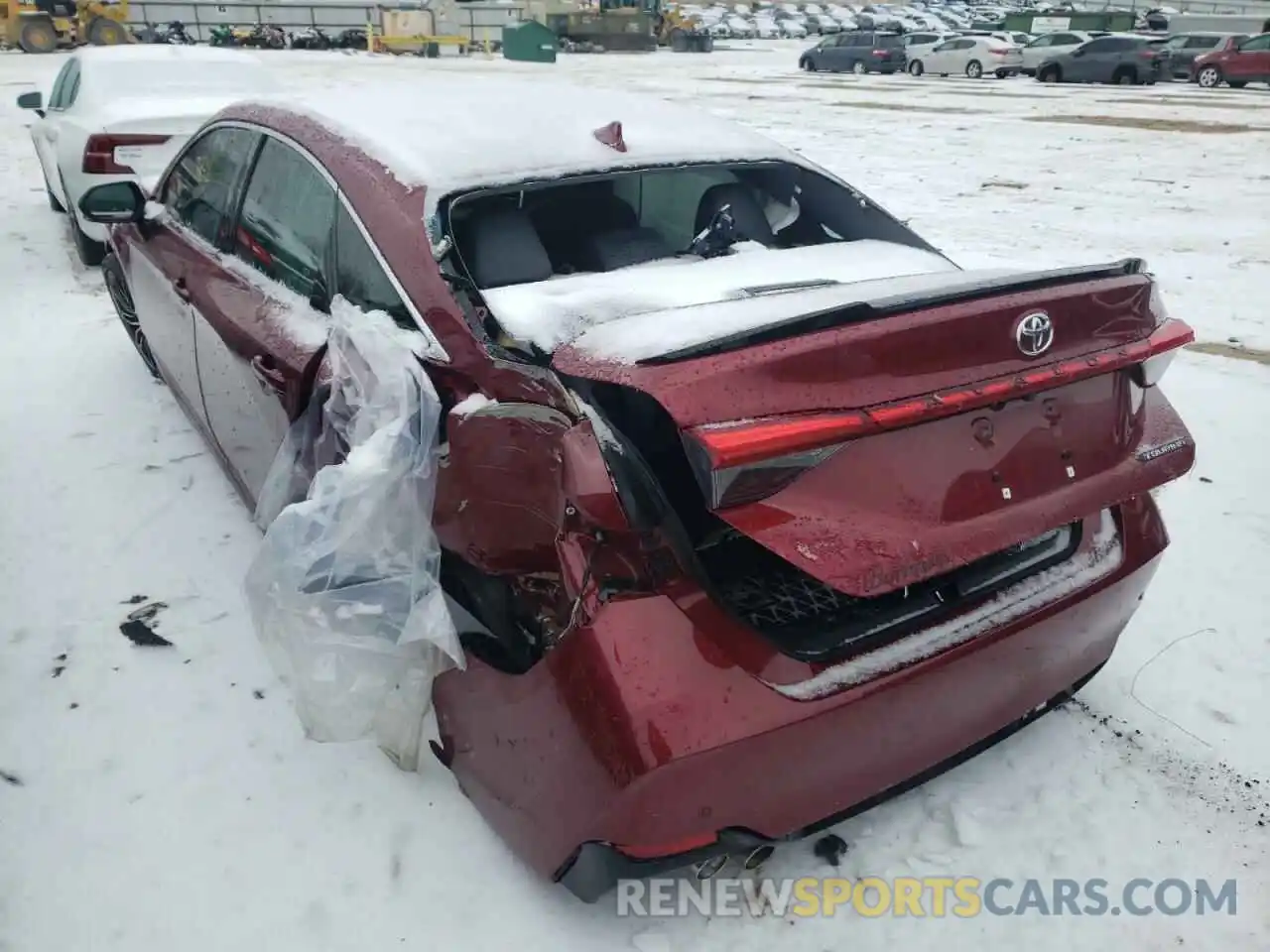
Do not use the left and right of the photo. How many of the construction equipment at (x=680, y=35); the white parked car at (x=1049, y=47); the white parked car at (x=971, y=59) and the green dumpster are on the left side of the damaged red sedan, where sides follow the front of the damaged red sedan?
0

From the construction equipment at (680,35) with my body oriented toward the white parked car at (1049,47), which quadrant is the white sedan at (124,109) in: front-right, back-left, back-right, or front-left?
front-right

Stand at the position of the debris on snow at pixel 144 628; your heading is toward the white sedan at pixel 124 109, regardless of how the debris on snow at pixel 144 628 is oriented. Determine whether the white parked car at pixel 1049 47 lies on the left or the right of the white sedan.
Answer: right

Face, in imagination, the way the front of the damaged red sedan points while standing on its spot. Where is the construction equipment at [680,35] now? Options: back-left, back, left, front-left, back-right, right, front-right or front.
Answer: front-right

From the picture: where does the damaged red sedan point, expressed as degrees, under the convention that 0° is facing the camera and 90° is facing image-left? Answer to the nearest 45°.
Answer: approximately 135°

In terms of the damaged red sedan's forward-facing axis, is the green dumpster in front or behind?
in front

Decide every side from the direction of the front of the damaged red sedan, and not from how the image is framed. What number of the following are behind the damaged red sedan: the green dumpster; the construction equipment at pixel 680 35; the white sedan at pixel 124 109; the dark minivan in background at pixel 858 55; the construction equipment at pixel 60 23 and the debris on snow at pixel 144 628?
0

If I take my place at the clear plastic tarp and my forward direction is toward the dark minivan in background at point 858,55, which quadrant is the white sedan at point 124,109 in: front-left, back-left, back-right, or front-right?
front-left

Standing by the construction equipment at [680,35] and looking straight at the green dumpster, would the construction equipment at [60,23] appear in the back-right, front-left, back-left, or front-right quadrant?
front-right

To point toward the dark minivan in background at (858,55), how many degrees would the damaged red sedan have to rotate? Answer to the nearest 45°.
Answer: approximately 45° to its right

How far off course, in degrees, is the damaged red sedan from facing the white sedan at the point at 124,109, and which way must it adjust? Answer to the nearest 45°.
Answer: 0° — it already faces it

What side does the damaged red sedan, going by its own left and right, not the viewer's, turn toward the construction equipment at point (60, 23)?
front
